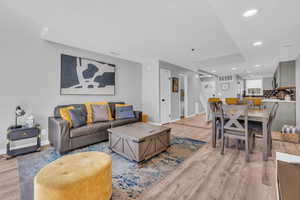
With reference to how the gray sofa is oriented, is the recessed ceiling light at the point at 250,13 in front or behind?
in front

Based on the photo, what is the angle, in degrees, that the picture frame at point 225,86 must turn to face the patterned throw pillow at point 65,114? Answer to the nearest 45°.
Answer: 0° — it already faces it

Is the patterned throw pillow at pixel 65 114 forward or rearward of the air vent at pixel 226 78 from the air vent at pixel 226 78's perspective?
forward

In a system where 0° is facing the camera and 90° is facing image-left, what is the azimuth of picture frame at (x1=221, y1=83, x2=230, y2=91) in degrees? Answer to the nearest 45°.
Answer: approximately 0°

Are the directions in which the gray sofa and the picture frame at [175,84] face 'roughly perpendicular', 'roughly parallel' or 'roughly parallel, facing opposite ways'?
roughly parallel
